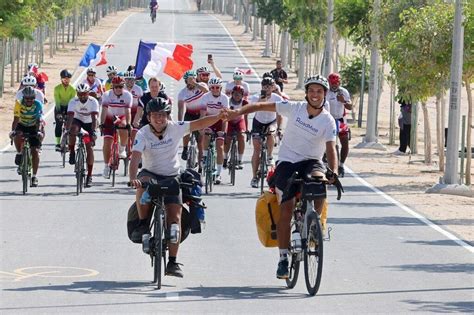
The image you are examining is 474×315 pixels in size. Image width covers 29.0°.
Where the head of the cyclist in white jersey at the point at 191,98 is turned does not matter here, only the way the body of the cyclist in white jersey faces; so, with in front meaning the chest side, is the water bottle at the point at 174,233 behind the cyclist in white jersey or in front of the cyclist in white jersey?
in front

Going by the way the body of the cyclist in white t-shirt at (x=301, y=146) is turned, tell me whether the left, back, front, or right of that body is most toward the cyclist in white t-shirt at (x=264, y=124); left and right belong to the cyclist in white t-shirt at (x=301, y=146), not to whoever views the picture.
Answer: back

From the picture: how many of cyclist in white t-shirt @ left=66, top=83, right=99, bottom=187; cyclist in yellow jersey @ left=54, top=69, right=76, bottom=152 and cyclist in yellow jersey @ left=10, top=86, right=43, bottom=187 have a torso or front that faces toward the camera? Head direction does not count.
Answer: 3

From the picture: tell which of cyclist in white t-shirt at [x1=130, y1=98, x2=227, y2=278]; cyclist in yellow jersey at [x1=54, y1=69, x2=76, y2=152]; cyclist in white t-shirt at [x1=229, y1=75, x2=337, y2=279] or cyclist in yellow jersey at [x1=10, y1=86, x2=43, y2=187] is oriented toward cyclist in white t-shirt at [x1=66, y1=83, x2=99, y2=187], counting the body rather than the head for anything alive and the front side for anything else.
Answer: cyclist in yellow jersey at [x1=54, y1=69, x2=76, y2=152]

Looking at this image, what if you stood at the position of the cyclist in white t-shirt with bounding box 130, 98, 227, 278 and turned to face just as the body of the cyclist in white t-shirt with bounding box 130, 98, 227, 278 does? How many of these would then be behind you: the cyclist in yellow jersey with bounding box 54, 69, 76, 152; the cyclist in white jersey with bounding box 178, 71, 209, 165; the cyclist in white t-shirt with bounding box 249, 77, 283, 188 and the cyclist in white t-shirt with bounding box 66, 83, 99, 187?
4

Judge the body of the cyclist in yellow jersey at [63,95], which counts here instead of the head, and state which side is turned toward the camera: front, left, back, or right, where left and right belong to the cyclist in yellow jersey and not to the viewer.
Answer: front

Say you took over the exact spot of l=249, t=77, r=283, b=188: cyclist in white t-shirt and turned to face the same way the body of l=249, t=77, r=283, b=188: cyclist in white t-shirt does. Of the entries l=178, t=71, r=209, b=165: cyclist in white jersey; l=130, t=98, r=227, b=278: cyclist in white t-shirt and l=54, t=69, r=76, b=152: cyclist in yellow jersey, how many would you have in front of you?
1

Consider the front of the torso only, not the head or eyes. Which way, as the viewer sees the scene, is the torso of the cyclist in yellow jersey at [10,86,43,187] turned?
toward the camera

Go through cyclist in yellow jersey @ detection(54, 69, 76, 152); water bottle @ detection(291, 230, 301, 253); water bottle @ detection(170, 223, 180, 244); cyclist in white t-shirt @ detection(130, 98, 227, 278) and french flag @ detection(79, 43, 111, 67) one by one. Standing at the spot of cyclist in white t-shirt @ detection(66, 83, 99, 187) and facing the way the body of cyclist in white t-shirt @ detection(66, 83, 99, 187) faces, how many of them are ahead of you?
3

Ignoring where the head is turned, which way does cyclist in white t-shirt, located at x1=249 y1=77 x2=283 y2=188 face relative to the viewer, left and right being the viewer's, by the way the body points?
facing the viewer

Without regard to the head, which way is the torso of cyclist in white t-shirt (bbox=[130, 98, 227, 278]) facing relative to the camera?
toward the camera

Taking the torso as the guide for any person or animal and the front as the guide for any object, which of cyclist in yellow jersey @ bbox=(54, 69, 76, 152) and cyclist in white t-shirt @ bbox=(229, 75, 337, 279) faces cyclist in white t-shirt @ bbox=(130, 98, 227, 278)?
the cyclist in yellow jersey

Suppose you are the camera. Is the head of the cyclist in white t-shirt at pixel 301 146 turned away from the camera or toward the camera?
toward the camera
